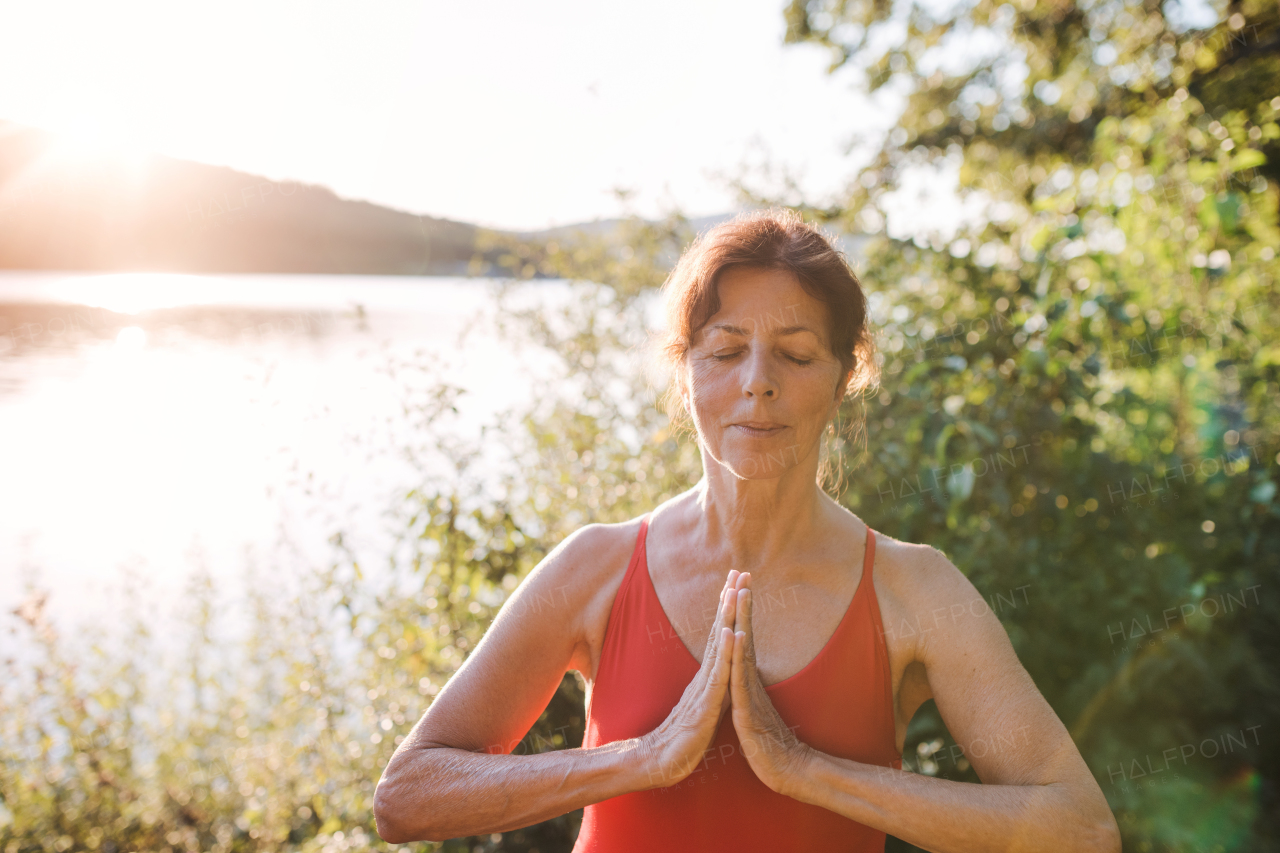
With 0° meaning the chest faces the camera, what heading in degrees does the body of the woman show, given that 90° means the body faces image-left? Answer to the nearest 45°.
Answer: approximately 0°
